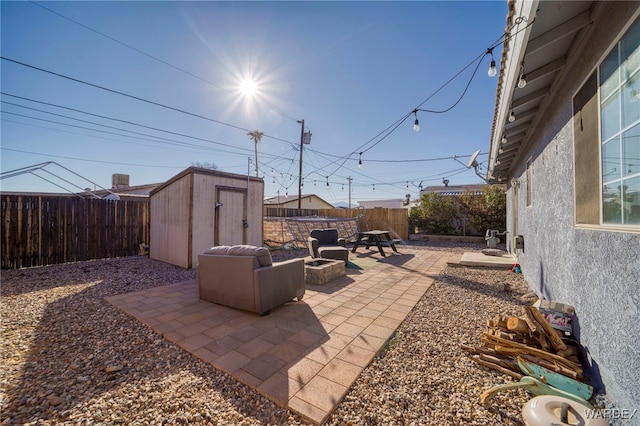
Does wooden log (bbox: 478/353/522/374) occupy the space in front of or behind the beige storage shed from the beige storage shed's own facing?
in front

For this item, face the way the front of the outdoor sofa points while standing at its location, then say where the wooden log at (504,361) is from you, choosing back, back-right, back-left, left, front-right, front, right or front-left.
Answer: right

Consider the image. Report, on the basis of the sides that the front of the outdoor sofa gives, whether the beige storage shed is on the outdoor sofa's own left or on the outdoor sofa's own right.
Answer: on the outdoor sofa's own left

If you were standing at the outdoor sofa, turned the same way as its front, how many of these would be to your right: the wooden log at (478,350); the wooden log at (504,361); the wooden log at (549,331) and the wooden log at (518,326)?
4

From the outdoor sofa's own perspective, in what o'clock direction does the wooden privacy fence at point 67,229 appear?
The wooden privacy fence is roughly at 9 o'clock from the outdoor sofa.

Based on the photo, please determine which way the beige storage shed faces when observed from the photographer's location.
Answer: facing the viewer and to the right of the viewer

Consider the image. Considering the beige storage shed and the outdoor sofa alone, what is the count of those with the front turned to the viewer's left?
0

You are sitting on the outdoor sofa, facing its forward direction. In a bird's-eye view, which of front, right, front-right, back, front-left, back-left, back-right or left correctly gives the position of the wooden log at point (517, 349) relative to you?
right

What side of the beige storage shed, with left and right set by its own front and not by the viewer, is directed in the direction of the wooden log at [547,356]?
front

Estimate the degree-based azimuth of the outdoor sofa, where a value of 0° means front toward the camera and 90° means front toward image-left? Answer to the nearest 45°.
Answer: approximately 225°

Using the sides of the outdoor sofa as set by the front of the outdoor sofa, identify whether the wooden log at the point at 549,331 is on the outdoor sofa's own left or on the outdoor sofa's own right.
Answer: on the outdoor sofa's own right

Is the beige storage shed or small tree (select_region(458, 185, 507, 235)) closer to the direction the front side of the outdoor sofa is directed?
the small tree

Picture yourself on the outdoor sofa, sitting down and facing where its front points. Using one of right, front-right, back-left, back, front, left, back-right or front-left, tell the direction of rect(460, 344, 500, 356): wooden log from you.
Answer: right

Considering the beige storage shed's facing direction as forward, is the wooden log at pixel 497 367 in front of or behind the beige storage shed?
in front

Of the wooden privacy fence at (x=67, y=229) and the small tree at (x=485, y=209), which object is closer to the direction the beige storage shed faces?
the small tree
